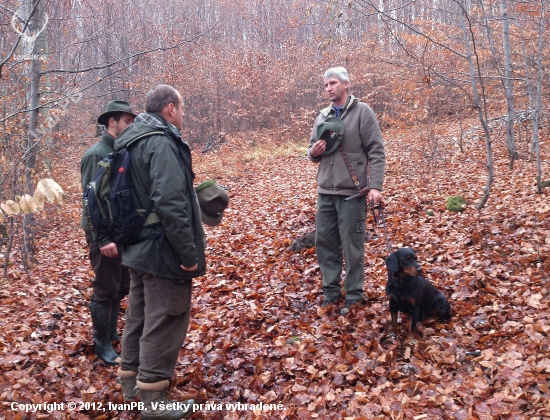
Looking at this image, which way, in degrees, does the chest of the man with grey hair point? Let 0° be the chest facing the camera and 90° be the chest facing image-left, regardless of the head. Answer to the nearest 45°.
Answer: approximately 45°

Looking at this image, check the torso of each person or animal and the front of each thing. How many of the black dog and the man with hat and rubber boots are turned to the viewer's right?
1

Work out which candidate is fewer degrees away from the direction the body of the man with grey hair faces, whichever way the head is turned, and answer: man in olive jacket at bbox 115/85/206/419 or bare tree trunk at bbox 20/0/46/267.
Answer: the man in olive jacket

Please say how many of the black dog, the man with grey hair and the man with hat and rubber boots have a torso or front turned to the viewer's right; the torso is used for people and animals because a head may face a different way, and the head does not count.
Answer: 1

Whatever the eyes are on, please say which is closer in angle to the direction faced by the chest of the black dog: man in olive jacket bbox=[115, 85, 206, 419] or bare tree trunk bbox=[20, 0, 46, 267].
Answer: the man in olive jacket

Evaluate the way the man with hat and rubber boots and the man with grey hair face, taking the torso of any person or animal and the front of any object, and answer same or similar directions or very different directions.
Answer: very different directions

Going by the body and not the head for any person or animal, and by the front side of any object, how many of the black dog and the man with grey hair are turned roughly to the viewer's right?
0

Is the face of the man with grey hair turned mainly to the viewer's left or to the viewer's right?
to the viewer's left

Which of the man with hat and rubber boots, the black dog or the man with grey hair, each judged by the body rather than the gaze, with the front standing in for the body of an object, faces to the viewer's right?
the man with hat and rubber boots

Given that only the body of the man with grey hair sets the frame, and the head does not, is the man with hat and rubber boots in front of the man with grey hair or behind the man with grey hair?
in front

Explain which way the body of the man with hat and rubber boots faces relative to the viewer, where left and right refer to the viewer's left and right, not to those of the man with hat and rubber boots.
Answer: facing to the right of the viewer

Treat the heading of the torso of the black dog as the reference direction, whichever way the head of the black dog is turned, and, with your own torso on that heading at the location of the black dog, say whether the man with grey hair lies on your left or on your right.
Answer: on your right
